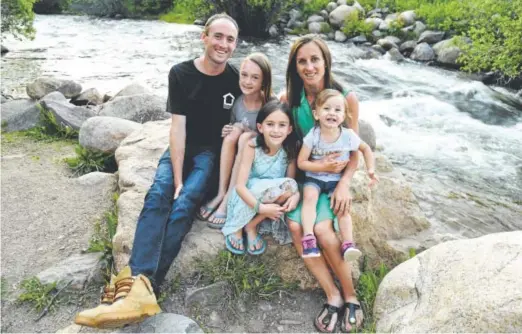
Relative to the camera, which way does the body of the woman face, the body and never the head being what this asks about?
toward the camera

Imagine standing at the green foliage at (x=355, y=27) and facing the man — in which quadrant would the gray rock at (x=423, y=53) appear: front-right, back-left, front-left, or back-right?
front-left

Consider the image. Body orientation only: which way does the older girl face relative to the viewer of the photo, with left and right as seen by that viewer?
facing the viewer and to the left of the viewer

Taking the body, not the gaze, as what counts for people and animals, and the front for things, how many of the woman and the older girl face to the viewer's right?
0

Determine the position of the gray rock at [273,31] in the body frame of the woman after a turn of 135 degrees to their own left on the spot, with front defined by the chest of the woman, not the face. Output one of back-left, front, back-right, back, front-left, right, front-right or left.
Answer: front-left

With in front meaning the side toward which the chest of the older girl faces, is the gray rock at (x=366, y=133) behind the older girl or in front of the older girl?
behind

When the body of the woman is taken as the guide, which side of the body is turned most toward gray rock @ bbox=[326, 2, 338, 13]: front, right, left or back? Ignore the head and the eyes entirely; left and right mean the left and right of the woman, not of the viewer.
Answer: back

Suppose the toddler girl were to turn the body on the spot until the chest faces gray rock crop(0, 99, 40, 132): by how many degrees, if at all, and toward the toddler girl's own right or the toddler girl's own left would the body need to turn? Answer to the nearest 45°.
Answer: approximately 135° to the toddler girl's own right

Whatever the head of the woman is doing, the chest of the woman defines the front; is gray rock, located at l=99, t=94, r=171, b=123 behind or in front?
behind

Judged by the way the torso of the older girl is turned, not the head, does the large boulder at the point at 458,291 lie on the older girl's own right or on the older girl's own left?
on the older girl's own left

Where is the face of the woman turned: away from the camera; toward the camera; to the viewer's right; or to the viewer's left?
toward the camera

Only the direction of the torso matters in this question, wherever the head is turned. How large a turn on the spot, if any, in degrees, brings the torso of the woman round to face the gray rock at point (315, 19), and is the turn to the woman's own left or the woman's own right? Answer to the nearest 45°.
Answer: approximately 180°

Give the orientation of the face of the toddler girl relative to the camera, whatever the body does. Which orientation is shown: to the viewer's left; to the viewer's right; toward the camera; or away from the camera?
toward the camera

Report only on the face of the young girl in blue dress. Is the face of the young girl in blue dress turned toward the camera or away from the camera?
toward the camera

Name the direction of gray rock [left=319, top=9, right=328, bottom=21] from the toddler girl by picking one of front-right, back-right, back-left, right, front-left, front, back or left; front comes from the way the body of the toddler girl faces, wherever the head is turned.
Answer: back

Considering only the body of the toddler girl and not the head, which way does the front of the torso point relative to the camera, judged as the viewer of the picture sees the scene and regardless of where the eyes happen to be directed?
toward the camera

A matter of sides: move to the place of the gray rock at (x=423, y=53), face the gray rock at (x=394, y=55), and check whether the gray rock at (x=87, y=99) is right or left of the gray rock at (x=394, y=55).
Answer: left

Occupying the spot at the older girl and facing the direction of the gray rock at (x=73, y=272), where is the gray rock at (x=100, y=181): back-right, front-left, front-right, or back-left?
front-right

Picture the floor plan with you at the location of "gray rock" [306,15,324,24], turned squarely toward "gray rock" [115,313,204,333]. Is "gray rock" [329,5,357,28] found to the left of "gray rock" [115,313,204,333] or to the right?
left
